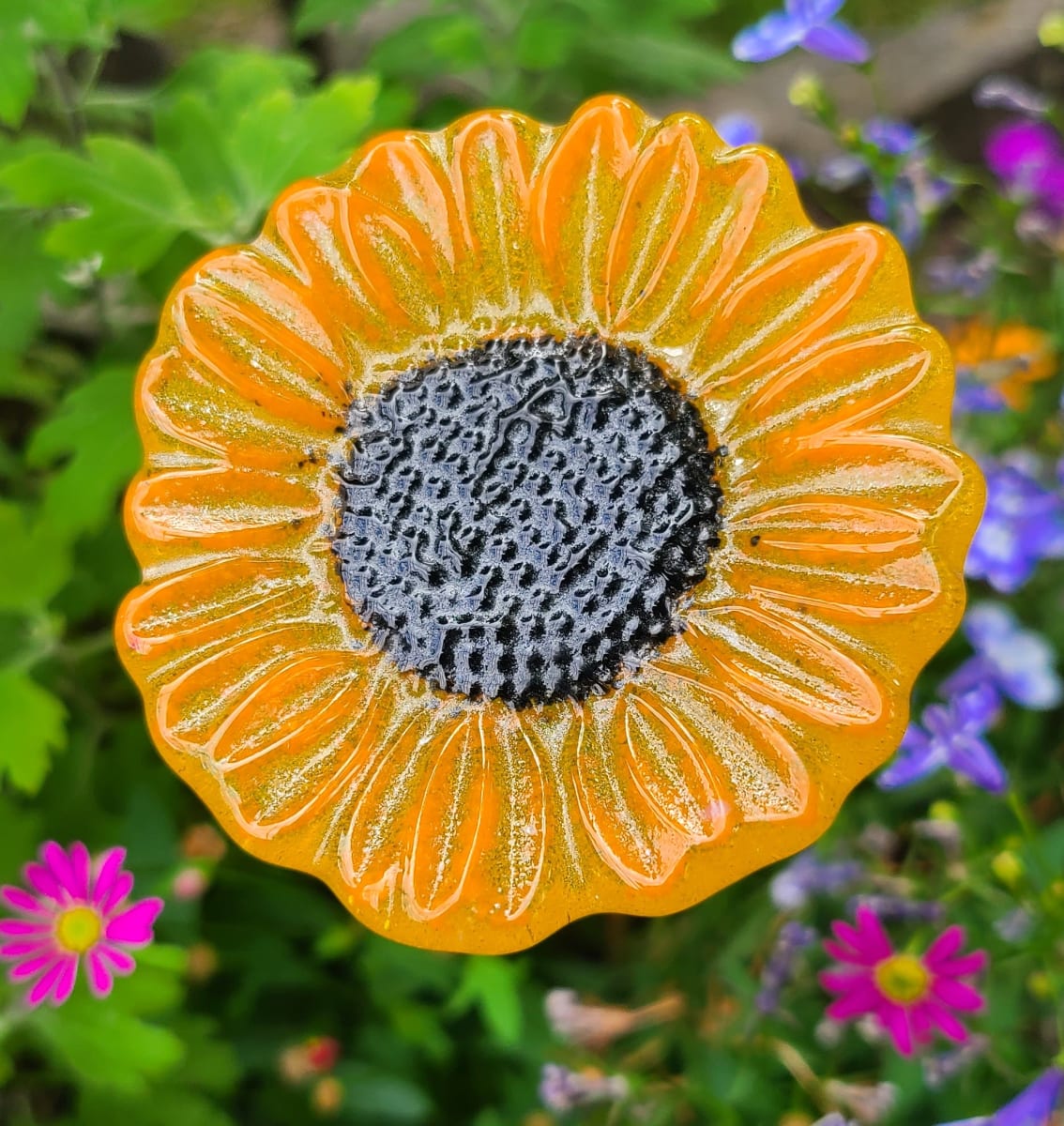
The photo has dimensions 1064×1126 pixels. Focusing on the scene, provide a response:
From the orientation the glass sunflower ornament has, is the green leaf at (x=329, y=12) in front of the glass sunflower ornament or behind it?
behind

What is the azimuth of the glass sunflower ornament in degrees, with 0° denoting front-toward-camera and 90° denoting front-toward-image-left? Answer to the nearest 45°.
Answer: approximately 0°

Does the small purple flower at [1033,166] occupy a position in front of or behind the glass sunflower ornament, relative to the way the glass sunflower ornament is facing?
behind
